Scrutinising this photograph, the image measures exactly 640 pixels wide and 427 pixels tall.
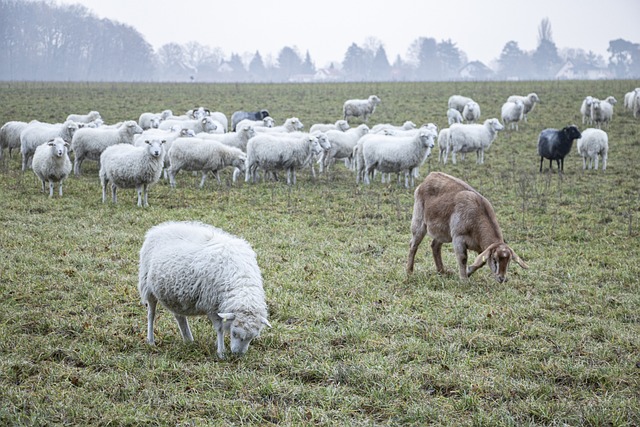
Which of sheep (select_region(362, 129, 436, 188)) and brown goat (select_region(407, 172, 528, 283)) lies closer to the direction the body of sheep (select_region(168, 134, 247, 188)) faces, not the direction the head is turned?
the sheep

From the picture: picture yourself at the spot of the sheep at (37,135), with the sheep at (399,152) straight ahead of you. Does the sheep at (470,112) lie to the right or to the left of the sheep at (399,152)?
left

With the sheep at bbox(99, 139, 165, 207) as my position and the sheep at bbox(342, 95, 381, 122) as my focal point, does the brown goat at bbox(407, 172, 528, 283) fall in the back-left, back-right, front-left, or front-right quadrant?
back-right

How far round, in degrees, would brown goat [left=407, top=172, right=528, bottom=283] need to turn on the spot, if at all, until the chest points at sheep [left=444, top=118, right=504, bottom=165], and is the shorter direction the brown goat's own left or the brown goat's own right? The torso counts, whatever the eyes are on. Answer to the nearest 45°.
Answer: approximately 135° to the brown goat's own left

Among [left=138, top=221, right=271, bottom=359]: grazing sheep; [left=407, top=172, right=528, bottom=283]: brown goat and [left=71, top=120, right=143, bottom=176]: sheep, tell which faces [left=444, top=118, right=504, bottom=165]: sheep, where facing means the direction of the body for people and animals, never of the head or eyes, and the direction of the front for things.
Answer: [left=71, top=120, right=143, bottom=176]: sheep

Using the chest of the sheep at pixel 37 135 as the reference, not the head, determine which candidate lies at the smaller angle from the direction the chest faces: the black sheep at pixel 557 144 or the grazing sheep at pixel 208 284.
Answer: the black sheep

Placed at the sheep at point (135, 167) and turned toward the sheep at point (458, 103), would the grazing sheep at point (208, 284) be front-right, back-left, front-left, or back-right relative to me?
back-right

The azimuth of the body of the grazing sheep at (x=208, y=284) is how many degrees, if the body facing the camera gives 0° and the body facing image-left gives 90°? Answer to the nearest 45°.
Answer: approximately 315°

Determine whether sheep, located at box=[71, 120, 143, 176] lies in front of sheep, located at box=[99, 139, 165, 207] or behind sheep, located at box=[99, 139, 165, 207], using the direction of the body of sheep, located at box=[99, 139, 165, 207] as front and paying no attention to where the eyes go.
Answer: behind

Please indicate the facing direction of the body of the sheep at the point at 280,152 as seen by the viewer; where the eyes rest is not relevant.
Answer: to the viewer's right

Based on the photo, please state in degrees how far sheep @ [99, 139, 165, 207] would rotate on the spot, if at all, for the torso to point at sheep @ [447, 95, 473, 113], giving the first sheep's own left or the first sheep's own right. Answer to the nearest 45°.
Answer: approximately 90° to the first sheep's own left

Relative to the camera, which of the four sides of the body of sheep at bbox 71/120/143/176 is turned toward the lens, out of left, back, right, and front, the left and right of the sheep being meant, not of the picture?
right
